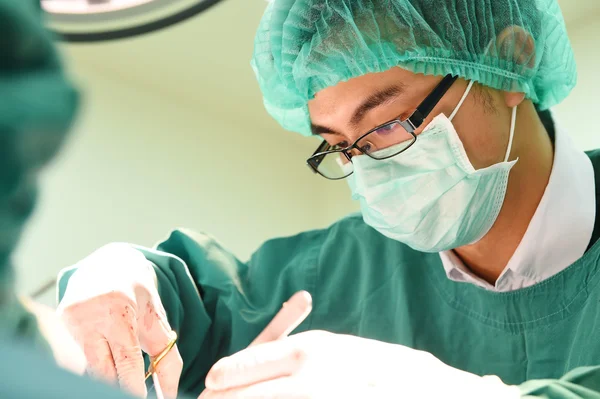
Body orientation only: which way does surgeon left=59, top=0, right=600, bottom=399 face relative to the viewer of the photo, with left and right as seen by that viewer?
facing the viewer and to the left of the viewer
